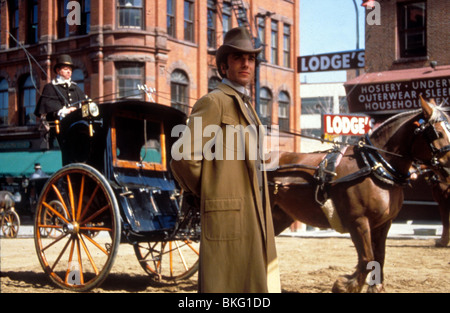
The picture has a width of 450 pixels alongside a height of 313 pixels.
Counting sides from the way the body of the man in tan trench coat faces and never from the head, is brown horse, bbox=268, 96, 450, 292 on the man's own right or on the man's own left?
on the man's own left

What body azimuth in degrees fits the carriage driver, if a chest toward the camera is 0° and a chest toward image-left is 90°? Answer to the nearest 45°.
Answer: approximately 315°

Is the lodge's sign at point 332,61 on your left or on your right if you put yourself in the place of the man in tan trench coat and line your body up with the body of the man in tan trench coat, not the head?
on your left

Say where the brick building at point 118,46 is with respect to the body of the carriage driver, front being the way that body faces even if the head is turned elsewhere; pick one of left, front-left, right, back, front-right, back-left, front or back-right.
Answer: back-left

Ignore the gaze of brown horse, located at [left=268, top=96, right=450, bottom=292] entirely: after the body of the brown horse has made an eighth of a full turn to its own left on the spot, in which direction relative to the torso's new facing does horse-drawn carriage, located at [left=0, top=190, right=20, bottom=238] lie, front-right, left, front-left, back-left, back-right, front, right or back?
back-left

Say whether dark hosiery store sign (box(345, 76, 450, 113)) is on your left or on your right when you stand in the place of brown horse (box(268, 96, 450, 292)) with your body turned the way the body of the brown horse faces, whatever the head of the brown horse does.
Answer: on your left

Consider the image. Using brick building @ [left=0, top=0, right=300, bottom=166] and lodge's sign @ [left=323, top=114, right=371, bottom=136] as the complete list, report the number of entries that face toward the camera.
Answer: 2

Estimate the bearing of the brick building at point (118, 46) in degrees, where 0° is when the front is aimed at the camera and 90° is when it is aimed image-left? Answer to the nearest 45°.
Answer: approximately 0°

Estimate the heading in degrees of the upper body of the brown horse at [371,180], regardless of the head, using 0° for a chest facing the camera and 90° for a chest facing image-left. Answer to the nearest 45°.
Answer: approximately 315°
